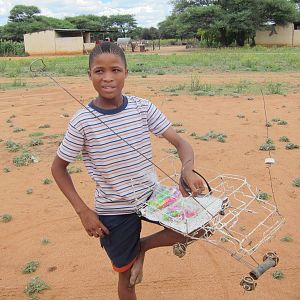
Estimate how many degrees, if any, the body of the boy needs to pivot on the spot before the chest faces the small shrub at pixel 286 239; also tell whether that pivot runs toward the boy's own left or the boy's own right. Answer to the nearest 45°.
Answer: approximately 135° to the boy's own left

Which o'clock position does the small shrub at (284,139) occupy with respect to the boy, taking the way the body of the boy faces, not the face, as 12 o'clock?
The small shrub is roughly at 7 o'clock from the boy.

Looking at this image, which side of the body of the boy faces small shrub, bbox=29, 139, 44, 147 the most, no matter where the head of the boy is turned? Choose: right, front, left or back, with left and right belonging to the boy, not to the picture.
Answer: back

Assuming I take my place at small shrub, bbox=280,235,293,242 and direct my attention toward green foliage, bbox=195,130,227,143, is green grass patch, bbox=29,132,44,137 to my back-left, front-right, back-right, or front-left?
front-left

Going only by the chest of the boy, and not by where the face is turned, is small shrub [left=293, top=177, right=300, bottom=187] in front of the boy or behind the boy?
behind

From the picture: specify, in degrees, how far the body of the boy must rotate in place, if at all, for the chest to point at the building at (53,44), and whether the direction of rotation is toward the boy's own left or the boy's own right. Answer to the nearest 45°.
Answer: approximately 180°

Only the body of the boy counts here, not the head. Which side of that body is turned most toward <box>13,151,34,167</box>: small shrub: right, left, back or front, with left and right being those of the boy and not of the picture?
back

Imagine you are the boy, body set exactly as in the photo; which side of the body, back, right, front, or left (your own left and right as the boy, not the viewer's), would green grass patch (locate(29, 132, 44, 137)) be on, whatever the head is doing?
back

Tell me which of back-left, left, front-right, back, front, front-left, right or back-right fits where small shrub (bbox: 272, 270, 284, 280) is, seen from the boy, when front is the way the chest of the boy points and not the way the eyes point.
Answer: back-left

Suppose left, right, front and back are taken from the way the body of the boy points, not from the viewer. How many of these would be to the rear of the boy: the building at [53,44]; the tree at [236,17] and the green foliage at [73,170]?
3

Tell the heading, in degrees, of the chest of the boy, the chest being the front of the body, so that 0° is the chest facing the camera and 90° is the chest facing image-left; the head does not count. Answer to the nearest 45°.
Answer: approximately 0°

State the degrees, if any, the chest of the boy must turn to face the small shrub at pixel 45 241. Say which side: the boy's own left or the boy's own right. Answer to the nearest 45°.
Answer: approximately 135° to the boy's own right

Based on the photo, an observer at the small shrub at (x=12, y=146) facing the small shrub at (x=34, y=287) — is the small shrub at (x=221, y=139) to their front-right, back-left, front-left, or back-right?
front-left
